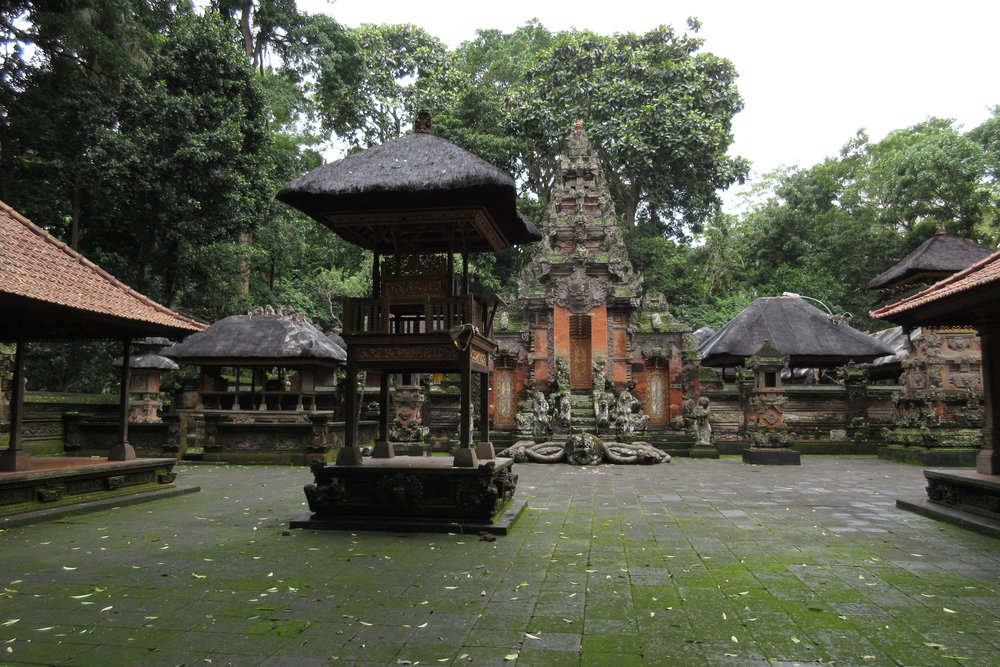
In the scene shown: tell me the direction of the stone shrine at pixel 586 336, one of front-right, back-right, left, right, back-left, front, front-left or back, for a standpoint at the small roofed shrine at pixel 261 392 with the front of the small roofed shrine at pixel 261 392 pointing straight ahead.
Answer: left

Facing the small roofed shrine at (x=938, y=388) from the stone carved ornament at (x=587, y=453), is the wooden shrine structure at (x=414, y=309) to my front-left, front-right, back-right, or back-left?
back-right

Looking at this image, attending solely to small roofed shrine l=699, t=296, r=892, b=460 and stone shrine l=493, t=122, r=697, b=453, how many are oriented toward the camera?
2

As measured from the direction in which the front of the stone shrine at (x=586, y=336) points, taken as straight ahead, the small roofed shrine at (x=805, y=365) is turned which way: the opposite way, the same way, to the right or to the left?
the same way

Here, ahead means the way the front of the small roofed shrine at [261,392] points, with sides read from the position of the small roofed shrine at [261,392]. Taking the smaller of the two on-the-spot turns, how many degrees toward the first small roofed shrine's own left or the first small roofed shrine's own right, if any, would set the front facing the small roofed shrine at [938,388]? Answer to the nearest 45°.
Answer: approximately 90° to the first small roofed shrine's own left

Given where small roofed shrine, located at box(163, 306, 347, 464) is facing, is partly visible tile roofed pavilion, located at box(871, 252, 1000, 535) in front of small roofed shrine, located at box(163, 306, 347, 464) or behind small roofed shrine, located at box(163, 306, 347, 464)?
in front

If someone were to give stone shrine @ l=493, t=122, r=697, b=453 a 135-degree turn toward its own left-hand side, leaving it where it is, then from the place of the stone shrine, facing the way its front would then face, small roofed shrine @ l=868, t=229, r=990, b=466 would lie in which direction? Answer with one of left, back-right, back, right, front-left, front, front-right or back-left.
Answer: front-right

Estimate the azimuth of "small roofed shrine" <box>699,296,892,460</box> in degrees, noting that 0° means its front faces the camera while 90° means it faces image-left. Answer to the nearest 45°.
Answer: approximately 0°

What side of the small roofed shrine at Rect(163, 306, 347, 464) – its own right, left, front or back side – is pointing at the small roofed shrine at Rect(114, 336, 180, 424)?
right

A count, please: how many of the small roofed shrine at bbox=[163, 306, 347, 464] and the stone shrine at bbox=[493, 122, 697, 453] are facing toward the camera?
2

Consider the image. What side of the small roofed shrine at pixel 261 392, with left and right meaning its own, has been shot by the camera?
front

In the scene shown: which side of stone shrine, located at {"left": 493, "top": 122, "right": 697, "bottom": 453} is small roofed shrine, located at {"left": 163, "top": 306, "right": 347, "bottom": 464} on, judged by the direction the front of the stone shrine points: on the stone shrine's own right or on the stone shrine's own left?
on the stone shrine's own right

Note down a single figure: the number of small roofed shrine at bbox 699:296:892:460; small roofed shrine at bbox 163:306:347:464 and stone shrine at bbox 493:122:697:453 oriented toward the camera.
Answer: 3
